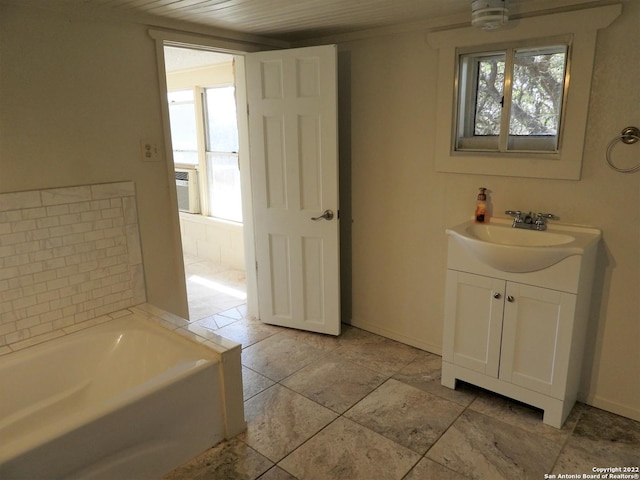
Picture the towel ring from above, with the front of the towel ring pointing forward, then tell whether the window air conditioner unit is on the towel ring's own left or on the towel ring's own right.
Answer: on the towel ring's own right

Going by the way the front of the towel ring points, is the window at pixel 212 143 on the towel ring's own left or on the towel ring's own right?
on the towel ring's own right

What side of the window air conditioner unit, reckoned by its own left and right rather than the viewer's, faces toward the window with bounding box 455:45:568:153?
left

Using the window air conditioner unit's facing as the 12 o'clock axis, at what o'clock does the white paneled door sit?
The white paneled door is roughly at 10 o'clock from the window air conditioner unit.

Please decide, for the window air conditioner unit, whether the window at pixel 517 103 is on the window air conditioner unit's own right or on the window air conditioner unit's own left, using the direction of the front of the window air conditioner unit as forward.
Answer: on the window air conditioner unit's own left

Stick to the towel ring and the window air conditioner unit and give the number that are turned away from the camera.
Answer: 0

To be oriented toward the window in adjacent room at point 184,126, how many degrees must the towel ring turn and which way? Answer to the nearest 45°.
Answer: approximately 90° to its right
